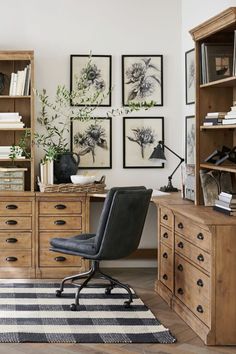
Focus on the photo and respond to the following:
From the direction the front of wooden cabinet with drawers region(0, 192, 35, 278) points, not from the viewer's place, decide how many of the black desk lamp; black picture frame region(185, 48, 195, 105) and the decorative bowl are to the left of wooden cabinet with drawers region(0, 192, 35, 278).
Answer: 3

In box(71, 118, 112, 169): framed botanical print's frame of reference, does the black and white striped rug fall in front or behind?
in front

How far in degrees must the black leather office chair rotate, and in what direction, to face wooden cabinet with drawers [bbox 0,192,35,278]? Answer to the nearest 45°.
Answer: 0° — it already faces it

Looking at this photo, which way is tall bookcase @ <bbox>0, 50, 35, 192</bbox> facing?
toward the camera

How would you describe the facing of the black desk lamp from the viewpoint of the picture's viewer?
facing to the left of the viewer

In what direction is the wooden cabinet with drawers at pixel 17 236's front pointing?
toward the camera

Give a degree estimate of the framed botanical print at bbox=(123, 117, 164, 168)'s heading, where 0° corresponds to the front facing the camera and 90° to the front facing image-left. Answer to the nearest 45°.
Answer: approximately 0°

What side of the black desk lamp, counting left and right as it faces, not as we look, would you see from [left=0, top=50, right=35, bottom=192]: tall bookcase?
front

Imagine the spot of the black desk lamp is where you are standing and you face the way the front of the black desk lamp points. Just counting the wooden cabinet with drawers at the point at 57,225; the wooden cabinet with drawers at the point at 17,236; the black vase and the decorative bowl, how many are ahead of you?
4
